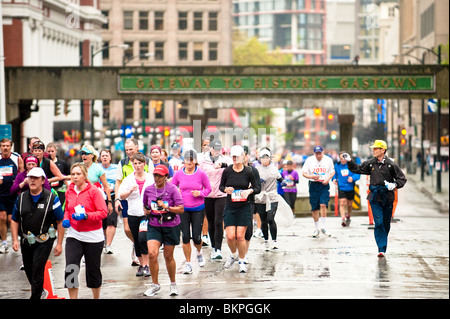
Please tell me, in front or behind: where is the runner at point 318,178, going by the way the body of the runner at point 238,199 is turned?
behind

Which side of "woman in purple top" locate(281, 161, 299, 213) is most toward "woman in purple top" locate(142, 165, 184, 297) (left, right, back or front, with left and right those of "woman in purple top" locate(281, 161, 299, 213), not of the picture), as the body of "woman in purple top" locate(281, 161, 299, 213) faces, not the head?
front

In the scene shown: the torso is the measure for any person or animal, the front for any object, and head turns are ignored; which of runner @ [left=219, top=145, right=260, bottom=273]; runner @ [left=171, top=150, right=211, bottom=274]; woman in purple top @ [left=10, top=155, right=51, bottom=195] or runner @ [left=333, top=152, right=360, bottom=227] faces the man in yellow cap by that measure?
runner @ [left=333, top=152, right=360, bottom=227]

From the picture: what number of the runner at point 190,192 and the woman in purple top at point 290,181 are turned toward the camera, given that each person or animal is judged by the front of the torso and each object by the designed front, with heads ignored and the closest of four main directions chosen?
2

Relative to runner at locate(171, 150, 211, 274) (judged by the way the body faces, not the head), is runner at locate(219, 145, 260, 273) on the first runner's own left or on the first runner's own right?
on the first runner's own left

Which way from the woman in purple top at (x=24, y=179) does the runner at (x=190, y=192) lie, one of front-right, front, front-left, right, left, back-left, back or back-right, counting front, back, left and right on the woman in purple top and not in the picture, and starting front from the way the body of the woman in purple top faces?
left

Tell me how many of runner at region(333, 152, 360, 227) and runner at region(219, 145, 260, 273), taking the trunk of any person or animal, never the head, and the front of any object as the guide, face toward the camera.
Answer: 2

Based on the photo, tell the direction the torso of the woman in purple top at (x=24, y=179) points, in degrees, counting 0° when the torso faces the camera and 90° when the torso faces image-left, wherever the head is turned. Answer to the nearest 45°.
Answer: approximately 0°

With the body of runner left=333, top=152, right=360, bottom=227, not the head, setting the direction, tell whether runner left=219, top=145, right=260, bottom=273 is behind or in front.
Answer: in front

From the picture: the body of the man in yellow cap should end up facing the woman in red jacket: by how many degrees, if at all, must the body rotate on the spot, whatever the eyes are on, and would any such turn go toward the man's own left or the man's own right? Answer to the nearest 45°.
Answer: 0° — they already face them
